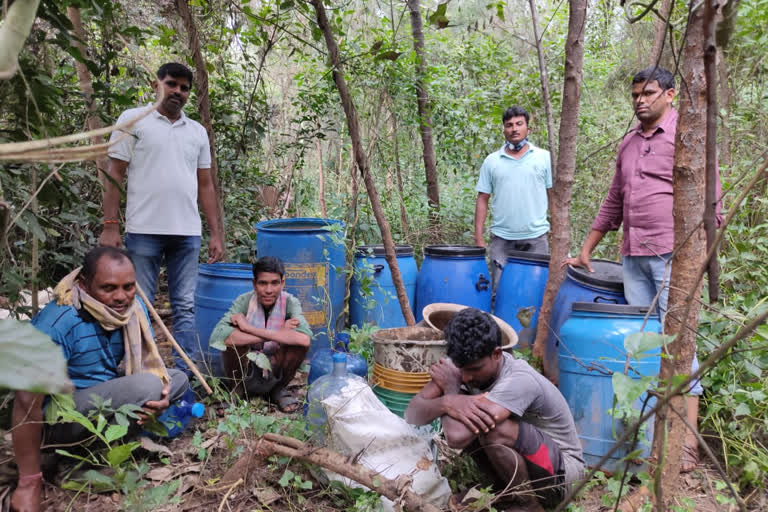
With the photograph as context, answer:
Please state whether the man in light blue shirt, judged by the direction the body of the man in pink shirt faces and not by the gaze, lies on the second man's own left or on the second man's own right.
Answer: on the second man's own right

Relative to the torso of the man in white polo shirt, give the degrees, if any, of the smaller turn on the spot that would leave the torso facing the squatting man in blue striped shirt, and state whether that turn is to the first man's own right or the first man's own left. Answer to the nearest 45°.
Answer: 0° — they already face them

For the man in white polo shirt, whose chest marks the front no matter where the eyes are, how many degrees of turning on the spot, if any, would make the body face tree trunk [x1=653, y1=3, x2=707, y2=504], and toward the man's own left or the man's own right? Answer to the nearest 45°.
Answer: approximately 45° to the man's own left

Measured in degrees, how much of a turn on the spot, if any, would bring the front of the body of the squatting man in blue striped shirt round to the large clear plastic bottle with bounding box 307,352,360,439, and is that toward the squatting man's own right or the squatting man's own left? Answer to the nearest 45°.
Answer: approximately 45° to the squatting man's own left

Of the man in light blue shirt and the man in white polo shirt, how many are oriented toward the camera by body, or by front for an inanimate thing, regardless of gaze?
2
